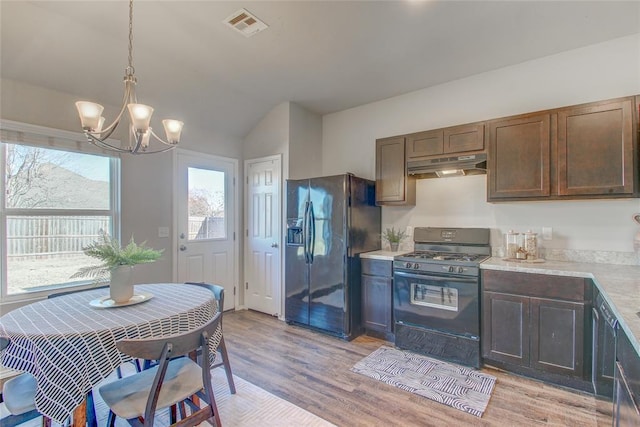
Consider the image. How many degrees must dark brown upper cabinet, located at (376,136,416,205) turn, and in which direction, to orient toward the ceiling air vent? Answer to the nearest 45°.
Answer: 0° — it already faces it

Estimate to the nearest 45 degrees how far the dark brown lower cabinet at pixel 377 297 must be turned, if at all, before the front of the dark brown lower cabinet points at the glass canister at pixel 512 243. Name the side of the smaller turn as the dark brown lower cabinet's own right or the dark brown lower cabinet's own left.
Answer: approximately 135° to the dark brown lower cabinet's own left

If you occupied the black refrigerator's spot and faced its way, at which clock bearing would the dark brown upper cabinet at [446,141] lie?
The dark brown upper cabinet is roughly at 8 o'clock from the black refrigerator.

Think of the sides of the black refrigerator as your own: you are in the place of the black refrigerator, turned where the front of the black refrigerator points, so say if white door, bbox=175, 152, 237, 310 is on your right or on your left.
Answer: on your right

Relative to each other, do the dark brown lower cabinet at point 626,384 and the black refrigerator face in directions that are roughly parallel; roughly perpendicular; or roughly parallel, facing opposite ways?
roughly perpendicular

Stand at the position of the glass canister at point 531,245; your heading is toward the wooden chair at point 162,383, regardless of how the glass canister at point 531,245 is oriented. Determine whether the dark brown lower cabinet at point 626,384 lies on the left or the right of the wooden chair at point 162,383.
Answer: left

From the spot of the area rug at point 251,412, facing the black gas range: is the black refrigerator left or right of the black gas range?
left

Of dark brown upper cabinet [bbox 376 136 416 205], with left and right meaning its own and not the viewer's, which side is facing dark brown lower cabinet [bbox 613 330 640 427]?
left

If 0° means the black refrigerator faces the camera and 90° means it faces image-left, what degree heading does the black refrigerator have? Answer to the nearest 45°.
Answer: approximately 45°

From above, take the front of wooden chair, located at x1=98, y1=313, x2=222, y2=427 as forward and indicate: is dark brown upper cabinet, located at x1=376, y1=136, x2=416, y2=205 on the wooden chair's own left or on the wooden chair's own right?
on the wooden chair's own right

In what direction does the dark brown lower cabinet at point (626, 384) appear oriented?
to the viewer's left
